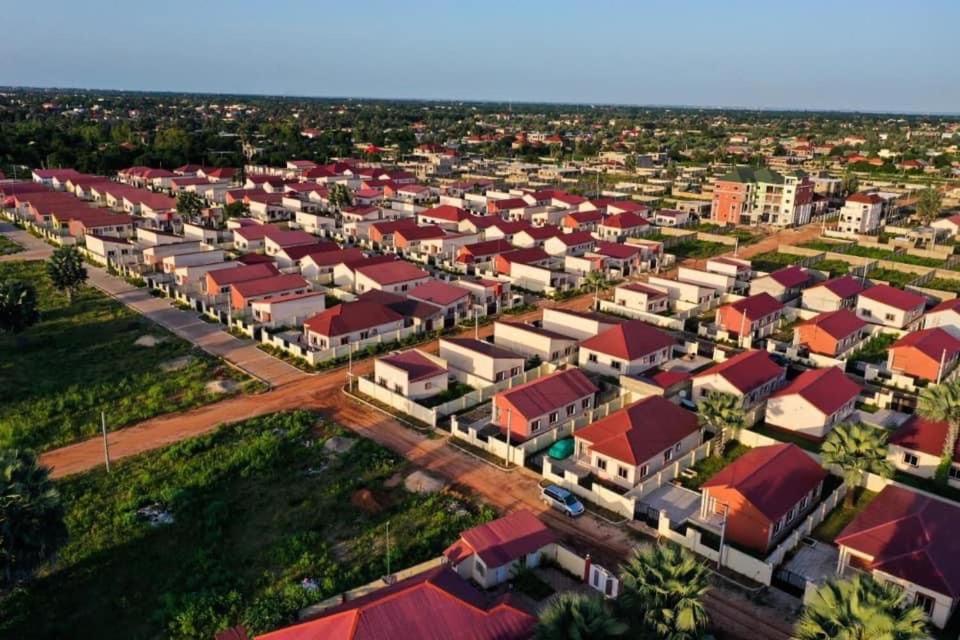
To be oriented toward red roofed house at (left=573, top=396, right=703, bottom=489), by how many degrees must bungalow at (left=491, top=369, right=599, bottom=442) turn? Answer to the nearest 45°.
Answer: approximately 90° to its left

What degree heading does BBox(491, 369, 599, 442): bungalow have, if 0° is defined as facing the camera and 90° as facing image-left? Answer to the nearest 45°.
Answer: approximately 45°

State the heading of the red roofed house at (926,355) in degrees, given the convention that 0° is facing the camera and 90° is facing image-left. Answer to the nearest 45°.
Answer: approximately 45°

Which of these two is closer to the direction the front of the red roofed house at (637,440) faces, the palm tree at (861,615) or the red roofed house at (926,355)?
the palm tree

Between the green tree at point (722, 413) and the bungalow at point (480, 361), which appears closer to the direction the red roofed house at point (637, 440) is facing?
the bungalow

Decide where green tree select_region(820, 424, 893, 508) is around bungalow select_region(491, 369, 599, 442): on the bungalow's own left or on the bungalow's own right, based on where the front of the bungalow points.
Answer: on the bungalow's own left

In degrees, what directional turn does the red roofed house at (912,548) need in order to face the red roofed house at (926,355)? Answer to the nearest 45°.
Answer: approximately 135° to its right
